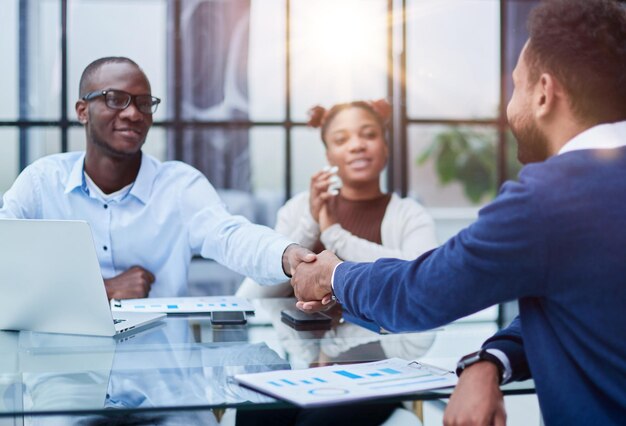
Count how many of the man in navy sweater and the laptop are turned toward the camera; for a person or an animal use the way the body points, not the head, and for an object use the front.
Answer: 0

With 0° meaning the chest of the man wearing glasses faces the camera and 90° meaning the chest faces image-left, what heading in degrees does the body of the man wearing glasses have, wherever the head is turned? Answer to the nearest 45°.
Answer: approximately 0°

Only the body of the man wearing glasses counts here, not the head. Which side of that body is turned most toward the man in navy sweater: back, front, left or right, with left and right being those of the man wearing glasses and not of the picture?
front

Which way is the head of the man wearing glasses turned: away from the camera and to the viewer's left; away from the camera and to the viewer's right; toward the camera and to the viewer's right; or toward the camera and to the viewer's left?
toward the camera and to the viewer's right
